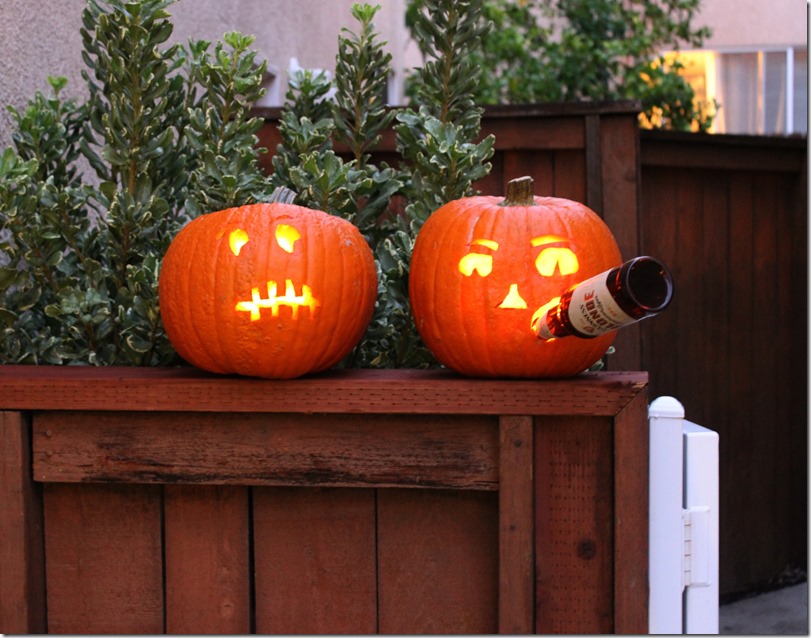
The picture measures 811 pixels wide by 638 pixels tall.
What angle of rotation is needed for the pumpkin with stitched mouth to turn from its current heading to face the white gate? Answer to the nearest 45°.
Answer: approximately 90° to its left

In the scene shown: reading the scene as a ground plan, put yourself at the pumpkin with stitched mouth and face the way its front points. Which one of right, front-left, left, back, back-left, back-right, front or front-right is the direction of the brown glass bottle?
front-left

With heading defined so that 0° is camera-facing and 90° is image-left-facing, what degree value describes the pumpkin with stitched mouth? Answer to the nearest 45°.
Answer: approximately 0°

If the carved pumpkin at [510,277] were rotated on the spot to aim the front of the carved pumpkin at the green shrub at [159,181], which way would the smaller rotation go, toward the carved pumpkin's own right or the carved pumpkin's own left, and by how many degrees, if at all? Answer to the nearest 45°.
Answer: approximately 135° to the carved pumpkin's own right

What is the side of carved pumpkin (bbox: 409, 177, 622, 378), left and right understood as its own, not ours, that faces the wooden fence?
back

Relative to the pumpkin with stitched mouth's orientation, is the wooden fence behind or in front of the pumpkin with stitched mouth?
behind

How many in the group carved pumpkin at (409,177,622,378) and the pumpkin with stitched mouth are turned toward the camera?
2
